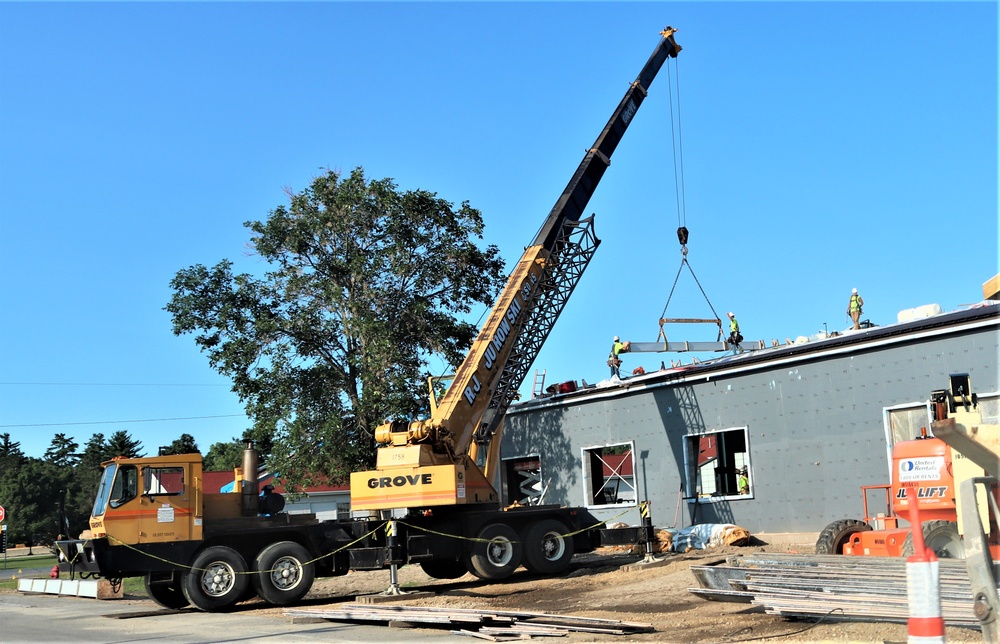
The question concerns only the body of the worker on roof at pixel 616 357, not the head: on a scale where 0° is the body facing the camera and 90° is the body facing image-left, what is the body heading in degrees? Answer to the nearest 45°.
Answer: approximately 270°

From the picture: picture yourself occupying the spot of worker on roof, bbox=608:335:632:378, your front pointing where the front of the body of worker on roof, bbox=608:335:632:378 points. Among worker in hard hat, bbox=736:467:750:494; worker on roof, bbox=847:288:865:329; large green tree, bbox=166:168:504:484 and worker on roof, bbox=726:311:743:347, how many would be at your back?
1

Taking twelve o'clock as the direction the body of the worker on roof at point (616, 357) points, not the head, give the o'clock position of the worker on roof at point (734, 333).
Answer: the worker on roof at point (734, 333) is roughly at 11 o'clock from the worker on roof at point (616, 357).

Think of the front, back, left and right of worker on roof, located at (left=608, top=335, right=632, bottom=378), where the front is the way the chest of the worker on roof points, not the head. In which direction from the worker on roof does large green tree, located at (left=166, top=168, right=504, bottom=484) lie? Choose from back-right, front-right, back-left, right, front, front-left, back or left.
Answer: back

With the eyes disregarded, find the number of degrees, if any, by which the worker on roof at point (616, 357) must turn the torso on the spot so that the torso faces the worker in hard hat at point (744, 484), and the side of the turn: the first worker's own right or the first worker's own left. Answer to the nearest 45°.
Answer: approximately 45° to the first worker's own right

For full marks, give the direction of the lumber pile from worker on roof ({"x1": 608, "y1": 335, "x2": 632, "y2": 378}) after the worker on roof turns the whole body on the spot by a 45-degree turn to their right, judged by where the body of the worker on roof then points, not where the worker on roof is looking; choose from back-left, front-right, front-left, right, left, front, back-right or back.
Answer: front-right

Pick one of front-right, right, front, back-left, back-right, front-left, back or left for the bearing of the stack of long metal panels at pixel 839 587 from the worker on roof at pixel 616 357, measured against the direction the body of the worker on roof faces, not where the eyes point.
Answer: right

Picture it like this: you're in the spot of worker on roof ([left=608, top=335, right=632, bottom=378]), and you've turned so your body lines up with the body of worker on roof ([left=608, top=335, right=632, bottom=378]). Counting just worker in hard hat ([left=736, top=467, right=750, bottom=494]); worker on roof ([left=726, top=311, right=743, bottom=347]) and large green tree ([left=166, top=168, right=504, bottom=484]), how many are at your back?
1

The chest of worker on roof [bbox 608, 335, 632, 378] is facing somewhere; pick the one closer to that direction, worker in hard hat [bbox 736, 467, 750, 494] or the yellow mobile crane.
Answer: the worker in hard hat

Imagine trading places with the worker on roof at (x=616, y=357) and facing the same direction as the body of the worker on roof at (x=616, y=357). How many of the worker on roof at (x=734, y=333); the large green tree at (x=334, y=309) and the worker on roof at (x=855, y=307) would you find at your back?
1

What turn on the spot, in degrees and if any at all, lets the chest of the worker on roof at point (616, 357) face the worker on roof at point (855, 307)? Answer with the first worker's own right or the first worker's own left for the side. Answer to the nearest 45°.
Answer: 0° — they already face them

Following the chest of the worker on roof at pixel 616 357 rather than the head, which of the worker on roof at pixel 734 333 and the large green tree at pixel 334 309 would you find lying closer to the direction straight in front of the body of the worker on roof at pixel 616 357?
the worker on roof

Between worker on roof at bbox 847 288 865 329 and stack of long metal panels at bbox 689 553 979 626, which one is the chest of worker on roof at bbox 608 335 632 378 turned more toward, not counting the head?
the worker on roof
